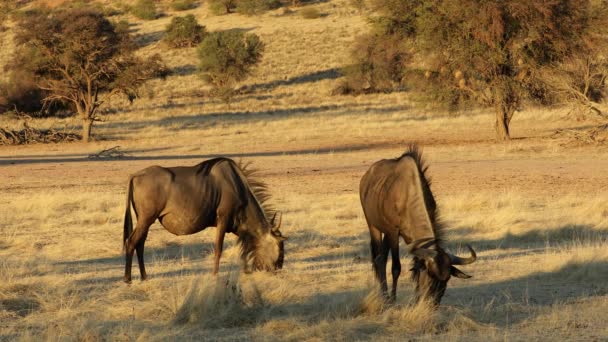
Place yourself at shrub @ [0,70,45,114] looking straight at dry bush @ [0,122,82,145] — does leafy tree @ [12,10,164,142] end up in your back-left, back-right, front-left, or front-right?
front-left

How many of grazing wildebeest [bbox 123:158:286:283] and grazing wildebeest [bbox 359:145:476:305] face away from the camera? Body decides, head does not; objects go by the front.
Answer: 0

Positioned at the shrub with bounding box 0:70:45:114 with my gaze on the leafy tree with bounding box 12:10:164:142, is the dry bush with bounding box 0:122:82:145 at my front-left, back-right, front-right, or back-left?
front-right

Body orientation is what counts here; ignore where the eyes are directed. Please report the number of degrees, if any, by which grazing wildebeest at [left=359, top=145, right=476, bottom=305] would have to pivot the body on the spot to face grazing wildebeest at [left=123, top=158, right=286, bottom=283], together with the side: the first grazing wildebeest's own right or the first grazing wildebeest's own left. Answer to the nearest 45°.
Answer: approximately 180°

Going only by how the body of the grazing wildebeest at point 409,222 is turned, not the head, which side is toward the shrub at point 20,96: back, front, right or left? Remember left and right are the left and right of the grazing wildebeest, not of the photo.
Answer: back

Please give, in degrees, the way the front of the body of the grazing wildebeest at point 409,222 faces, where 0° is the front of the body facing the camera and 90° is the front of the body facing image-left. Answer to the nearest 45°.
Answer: approximately 315°

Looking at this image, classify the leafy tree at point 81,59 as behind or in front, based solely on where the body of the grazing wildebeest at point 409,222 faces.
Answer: behind

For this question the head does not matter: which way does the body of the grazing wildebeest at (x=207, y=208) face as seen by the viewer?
to the viewer's right

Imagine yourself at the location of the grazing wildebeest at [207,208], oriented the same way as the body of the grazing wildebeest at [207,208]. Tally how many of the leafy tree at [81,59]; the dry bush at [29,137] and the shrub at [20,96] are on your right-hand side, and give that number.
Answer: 0

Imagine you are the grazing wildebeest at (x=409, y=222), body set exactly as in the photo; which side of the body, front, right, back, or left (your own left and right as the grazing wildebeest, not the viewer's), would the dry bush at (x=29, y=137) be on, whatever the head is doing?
back
